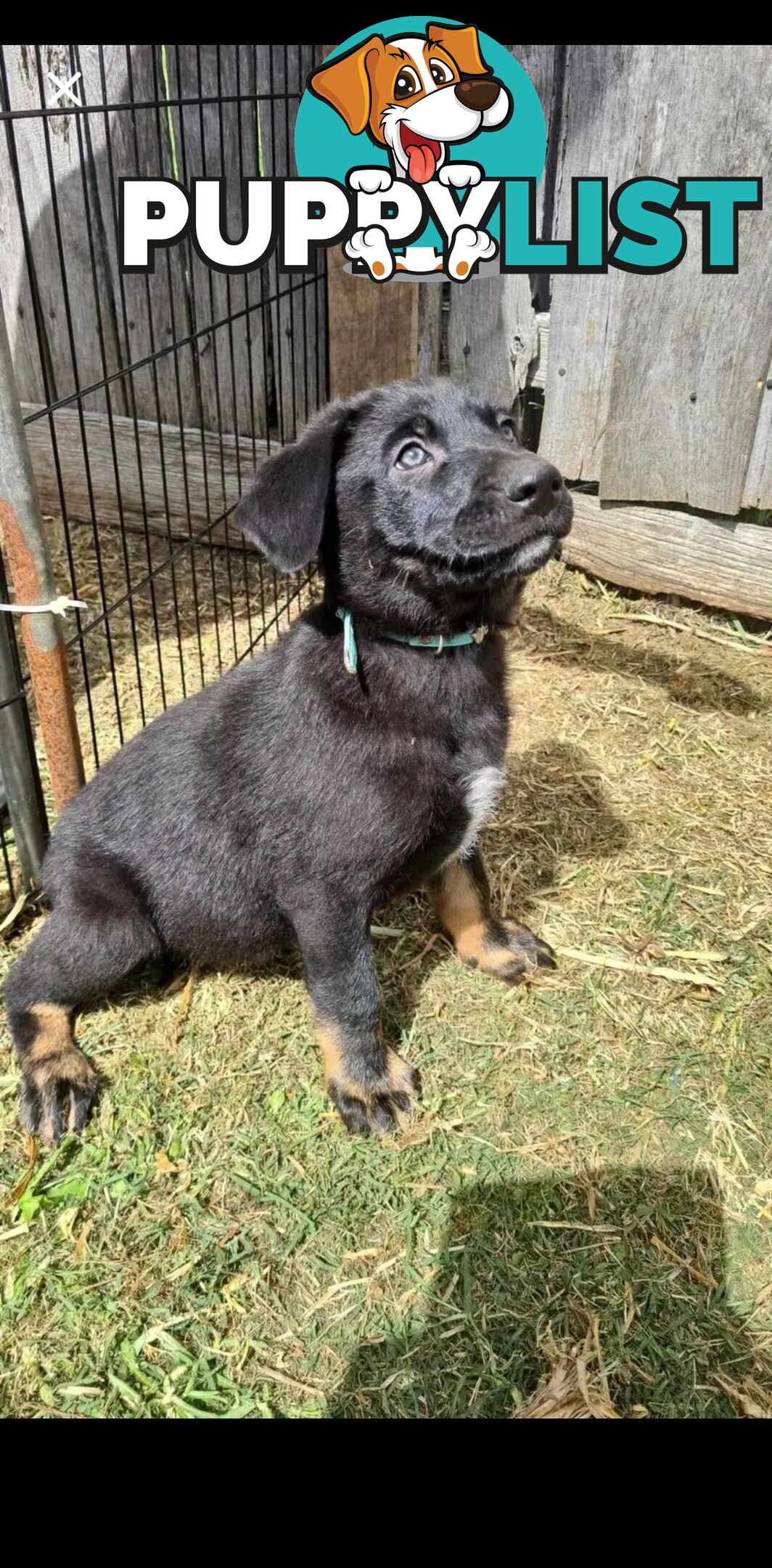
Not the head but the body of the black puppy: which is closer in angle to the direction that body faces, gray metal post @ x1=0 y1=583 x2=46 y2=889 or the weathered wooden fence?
the weathered wooden fence

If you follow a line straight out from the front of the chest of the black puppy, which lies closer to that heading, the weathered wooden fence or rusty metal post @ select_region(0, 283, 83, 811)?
the weathered wooden fence

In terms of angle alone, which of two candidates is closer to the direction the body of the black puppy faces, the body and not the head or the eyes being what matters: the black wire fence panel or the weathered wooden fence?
the weathered wooden fence

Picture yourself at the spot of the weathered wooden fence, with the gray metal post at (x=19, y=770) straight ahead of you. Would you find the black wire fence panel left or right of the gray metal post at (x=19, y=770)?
right

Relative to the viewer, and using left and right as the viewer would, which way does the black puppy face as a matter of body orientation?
facing to the right of the viewer

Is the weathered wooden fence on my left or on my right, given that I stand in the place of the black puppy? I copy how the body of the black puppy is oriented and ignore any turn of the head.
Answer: on my left
